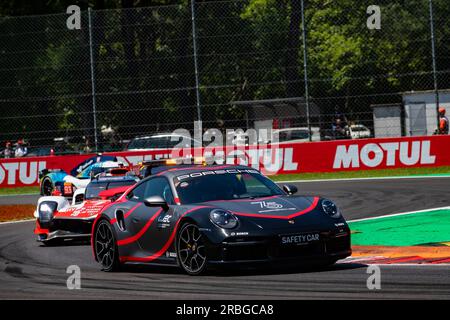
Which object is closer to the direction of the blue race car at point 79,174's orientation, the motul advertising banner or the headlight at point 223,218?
the headlight

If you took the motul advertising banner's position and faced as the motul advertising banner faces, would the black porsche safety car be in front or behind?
in front

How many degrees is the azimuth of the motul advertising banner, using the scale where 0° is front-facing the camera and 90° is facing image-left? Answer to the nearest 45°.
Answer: approximately 0°

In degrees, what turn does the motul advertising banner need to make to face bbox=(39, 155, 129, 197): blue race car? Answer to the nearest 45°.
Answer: approximately 45° to its right

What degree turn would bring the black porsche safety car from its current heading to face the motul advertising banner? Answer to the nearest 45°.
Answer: approximately 135° to its left

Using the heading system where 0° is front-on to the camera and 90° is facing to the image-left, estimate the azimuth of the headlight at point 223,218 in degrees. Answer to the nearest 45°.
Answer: approximately 315°

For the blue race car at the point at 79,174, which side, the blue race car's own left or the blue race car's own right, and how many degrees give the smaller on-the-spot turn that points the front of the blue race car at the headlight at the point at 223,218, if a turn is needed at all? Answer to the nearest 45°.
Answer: approximately 45° to the blue race car's own right
